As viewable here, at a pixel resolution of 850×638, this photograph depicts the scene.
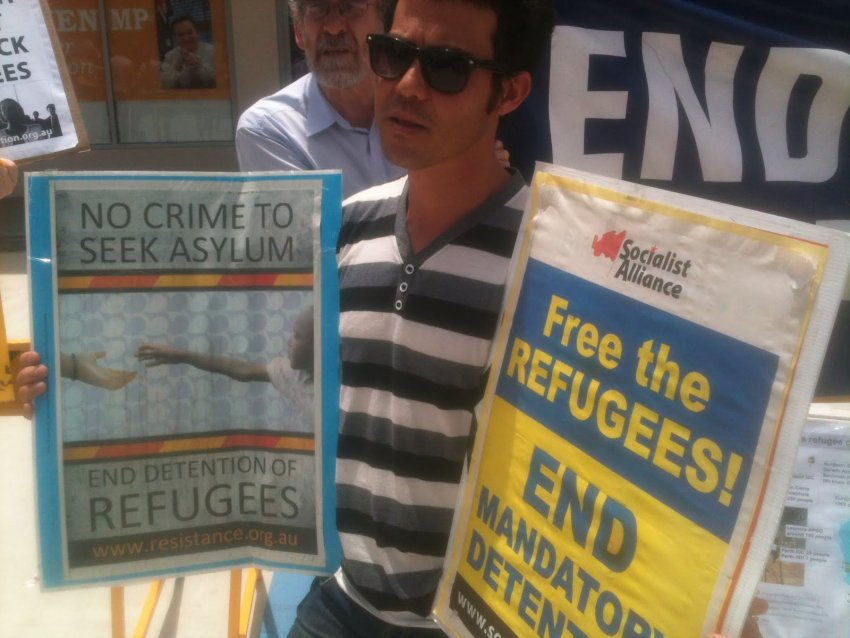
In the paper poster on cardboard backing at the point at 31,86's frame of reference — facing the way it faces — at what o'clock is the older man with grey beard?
The older man with grey beard is roughly at 10 o'clock from the paper poster on cardboard backing.

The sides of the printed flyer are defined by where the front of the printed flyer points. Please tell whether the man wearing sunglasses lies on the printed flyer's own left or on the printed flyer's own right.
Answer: on the printed flyer's own right

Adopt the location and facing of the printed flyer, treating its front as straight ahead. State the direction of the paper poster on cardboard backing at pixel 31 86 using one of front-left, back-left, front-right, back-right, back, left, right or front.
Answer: right

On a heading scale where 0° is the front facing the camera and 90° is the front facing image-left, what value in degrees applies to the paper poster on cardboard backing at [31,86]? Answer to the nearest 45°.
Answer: approximately 0°

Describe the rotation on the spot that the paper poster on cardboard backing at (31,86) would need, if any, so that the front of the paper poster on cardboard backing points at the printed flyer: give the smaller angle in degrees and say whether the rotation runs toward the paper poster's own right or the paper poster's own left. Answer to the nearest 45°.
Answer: approximately 45° to the paper poster's own left

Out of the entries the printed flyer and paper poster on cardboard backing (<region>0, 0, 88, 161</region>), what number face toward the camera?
2

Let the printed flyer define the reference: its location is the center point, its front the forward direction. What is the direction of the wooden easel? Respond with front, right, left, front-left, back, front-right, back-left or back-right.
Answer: right

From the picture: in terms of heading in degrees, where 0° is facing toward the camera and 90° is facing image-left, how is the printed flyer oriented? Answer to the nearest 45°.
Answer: approximately 0°

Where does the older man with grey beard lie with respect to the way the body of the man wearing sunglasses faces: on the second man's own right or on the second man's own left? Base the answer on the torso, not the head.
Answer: on the second man's own right
